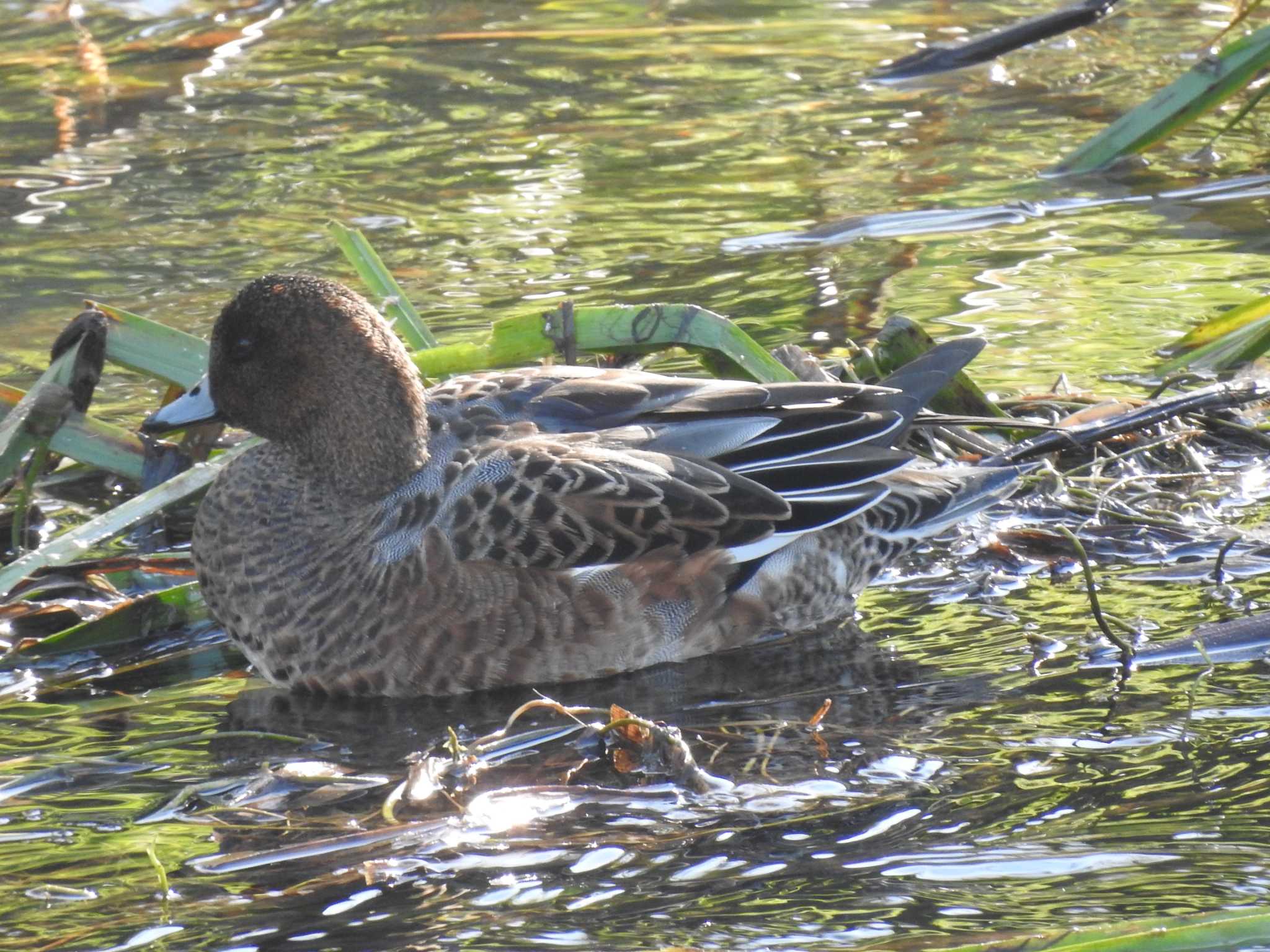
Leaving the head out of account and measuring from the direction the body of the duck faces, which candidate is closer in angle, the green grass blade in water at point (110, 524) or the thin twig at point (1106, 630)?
the green grass blade in water

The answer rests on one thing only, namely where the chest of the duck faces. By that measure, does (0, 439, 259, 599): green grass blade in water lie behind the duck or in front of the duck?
in front

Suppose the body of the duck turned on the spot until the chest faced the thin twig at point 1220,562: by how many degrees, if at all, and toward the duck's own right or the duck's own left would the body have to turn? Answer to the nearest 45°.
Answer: approximately 180°

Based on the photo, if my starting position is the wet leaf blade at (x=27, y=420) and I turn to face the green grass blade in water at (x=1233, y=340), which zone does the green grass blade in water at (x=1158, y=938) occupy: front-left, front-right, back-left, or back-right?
front-right

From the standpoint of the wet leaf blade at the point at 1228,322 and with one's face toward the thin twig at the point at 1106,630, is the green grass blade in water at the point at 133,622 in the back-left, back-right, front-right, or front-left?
front-right

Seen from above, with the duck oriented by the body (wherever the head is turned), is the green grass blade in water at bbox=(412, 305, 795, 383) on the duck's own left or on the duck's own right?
on the duck's own right

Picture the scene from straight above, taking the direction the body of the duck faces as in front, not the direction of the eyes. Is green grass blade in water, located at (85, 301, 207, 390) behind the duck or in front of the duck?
in front

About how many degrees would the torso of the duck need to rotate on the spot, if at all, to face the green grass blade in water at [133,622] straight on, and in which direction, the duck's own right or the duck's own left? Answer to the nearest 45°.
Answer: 0° — it already faces it

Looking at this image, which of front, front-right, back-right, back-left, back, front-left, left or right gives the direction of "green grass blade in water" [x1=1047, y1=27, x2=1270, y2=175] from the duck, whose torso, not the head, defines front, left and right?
back-right

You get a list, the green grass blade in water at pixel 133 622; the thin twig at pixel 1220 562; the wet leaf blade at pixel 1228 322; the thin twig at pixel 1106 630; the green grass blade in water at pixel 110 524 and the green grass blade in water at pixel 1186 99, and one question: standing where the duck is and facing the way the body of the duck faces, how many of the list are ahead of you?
2

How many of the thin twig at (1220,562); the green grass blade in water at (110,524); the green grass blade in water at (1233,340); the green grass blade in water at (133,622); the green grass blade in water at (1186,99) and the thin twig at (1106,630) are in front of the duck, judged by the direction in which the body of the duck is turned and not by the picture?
2

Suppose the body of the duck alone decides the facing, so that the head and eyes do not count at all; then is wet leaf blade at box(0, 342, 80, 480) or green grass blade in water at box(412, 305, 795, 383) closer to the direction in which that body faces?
the wet leaf blade

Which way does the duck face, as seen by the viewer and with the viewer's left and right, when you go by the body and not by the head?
facing to the left of the viewer

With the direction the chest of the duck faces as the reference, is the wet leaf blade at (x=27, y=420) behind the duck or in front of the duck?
in front

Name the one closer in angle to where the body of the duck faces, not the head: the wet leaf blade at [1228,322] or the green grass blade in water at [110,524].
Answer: the green grass blade in water

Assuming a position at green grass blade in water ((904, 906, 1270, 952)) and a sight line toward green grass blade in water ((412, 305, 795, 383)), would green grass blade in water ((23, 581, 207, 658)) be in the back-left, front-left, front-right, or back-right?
front-left

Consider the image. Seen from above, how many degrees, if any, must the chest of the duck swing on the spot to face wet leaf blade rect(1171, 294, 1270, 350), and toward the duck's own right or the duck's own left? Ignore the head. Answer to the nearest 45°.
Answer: approximately 135° to the duck's own right
